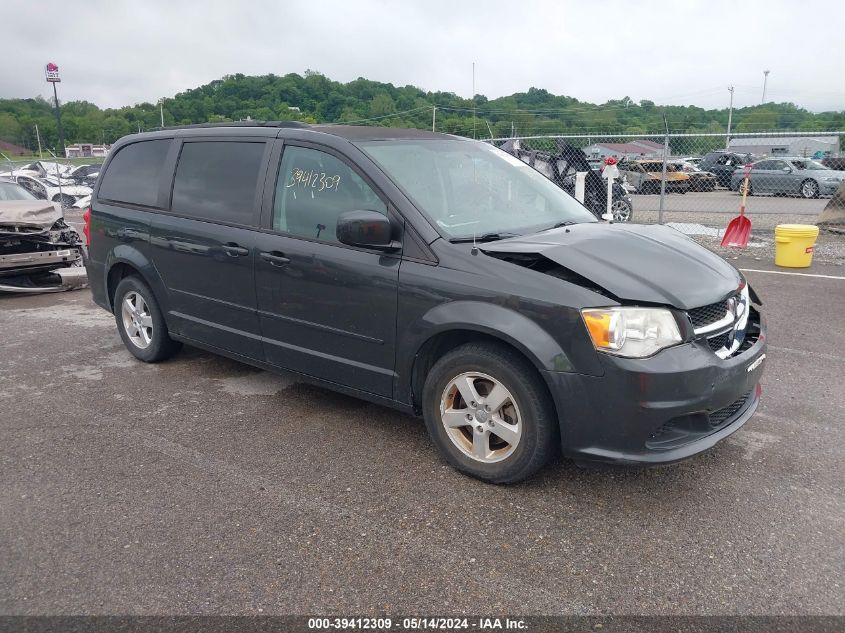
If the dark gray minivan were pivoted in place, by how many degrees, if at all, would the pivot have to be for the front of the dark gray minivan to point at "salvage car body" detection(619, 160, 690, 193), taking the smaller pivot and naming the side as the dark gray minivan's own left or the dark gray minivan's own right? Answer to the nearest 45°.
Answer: approximately 135° to the dark gray minivan's own left

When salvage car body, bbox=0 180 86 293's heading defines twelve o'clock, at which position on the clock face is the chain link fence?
The chain link fence is roughly at 10 o'clock from the salvage car body.

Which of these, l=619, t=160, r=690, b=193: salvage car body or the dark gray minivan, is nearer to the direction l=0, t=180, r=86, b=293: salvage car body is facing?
the dark gray minivan

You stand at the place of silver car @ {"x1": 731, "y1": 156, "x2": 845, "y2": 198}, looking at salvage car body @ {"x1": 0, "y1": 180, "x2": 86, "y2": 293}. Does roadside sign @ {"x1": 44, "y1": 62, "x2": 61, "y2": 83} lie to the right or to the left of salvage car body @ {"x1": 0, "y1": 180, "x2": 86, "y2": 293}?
right

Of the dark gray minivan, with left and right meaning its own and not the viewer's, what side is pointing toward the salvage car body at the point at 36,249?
back

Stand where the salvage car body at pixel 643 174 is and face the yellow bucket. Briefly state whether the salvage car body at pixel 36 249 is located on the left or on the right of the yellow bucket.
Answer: right
